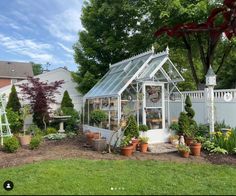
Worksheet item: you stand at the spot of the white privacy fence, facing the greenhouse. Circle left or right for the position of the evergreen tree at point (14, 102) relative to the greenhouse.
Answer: right

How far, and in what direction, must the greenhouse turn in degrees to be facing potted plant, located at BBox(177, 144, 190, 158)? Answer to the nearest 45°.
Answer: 0° — it already faces it

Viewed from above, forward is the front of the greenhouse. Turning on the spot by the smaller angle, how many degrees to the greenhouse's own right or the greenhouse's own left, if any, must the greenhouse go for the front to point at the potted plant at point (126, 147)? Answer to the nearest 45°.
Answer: approximately 45° to the greenhouse's own right

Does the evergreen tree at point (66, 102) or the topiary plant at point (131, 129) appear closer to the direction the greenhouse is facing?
the topiary plant

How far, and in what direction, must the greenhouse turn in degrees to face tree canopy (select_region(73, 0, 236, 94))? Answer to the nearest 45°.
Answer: approximately 135° to its left

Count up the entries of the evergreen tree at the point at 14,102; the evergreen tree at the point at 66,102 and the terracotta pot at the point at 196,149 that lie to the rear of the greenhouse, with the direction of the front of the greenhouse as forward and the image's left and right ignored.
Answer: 2

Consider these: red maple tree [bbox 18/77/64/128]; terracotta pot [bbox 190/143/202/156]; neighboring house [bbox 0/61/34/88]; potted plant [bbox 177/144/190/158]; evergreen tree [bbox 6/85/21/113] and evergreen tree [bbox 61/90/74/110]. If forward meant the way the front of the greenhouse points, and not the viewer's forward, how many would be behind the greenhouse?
4

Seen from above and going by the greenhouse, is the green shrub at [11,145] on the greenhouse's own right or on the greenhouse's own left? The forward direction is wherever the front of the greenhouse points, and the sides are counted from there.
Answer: on the greenhouse's own right

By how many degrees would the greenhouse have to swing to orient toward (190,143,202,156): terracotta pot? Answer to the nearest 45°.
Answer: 0° — it already faces it

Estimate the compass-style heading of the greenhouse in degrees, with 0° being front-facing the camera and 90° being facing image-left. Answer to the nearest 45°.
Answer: approximately 315°

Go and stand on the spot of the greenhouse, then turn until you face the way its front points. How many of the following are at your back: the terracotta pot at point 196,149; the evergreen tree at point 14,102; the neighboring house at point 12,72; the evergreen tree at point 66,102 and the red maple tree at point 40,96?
4
